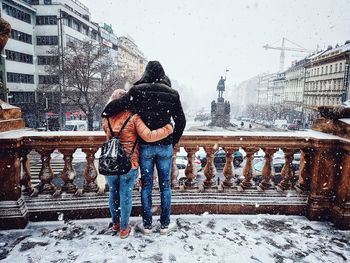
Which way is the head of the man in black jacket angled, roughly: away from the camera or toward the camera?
away from the camera

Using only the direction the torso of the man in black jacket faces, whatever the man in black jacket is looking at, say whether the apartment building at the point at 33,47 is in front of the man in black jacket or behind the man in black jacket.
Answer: in front

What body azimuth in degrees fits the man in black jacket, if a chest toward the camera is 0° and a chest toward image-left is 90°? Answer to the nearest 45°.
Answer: approximately 180°
